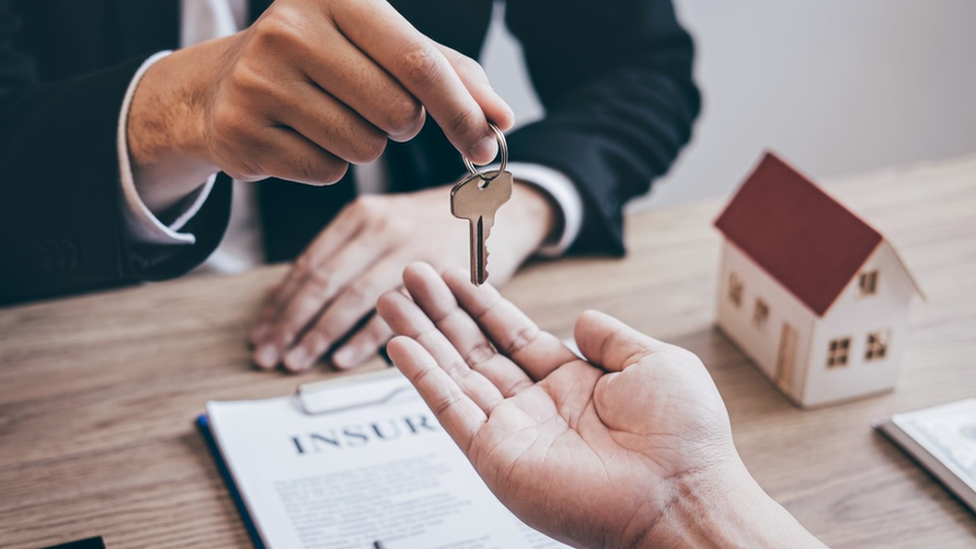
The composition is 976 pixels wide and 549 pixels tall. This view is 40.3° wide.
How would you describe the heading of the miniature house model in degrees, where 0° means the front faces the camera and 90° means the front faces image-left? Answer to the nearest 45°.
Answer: approximately 45°
